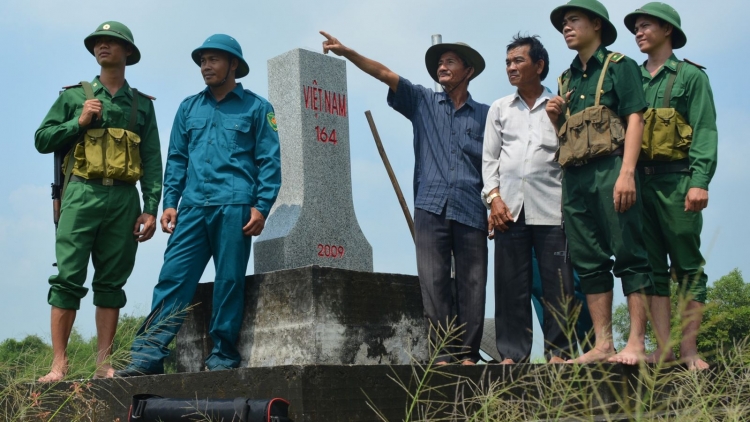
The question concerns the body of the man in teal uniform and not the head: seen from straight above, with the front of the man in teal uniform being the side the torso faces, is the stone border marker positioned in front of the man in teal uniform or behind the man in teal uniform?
behind

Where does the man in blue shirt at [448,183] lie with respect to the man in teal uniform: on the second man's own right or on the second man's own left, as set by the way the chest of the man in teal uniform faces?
on the second man's own left

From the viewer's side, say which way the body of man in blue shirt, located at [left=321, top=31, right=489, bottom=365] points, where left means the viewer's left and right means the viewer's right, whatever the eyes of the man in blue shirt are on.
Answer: facing the viewer

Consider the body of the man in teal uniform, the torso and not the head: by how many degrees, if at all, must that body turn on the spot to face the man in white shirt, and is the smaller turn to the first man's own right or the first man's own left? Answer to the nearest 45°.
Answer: approximately 135° to the first man's own left

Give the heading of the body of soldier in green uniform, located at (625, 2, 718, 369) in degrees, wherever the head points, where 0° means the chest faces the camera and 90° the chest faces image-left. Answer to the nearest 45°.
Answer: approximately 45°

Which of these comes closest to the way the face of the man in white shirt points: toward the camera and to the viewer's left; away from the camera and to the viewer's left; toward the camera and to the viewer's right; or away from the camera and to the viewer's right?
toward the camera and to the viewer's left

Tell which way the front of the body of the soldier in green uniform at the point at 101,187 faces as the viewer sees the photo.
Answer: toward the camera

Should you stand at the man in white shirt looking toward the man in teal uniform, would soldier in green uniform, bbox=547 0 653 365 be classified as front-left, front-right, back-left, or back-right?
back-left

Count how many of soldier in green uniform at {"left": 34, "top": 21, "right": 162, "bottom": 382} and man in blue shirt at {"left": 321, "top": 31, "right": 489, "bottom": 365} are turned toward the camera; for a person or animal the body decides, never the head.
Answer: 2
